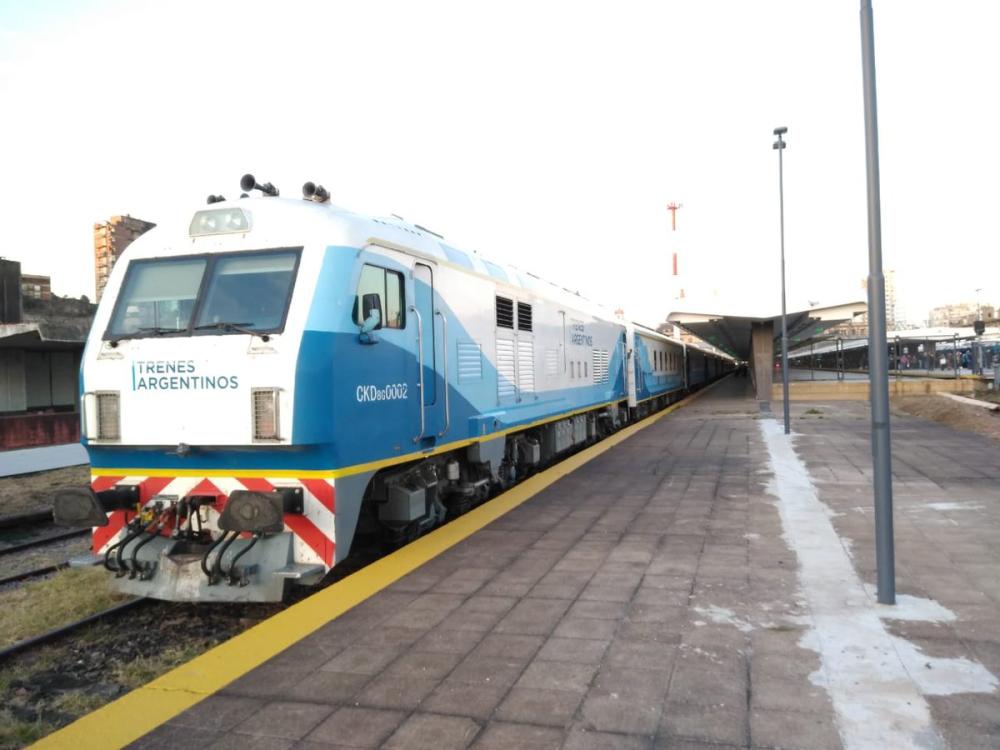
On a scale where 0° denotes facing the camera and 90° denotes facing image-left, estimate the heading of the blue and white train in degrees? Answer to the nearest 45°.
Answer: approximately 45°

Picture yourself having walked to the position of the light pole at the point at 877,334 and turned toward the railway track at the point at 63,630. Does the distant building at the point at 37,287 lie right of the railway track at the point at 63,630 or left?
right

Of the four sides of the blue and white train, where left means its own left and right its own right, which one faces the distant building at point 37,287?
right

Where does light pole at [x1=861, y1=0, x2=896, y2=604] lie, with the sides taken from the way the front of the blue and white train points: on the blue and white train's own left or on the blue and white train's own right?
on the blue and white train's own left

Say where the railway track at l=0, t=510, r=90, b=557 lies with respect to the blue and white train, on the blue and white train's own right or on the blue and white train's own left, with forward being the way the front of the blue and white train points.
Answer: on the blue and white train's own right

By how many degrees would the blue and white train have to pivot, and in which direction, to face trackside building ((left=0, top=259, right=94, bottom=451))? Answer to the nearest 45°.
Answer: approximately 90° to its right
